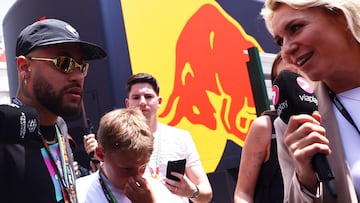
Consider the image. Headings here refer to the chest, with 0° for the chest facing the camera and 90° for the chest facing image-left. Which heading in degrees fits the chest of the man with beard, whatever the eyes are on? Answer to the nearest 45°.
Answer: approximately 315°

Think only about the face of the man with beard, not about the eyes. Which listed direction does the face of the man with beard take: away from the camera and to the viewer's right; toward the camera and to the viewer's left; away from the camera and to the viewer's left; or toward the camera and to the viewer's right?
toward the camera and to the viewer's right
